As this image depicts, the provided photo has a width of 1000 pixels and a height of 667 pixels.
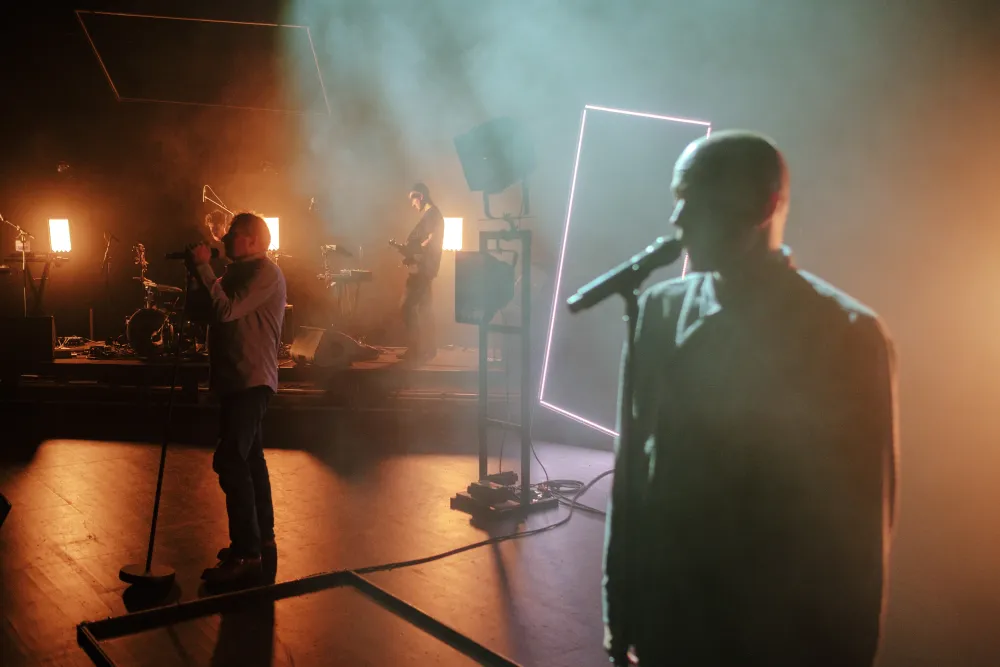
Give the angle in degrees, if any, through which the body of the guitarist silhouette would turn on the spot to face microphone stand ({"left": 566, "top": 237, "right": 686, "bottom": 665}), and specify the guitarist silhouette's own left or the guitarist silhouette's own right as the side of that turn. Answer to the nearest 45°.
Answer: approximately 90° to the guitarist silhouette's own left

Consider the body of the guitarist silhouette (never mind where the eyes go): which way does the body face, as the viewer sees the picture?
to the viewer's left

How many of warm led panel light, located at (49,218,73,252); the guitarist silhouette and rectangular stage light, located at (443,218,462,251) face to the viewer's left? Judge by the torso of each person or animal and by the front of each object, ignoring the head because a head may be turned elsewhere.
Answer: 1

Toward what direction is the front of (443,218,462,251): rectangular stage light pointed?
toward the camera

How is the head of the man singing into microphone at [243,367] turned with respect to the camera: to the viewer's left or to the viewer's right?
to the viewer's left

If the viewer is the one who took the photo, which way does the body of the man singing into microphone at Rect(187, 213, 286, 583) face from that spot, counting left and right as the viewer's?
facing to the left of the viewer

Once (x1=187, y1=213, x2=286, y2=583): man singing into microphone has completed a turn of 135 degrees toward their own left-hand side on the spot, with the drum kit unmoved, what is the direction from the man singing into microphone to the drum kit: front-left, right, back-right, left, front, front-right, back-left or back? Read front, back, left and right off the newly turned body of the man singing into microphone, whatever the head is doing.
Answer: back-left

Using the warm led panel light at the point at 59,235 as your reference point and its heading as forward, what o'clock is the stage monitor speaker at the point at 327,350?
The stage monitor speaker is roughly at 11 o'clock from the warm led panel light.

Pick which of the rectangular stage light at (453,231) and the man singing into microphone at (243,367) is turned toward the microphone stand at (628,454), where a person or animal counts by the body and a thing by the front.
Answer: the rectangular stage light

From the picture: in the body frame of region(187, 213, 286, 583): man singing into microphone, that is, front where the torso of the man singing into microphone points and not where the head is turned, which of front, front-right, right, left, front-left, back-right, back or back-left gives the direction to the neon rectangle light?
back-right

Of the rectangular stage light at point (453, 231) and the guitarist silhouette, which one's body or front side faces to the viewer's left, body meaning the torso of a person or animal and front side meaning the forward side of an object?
the guitarist silhouette

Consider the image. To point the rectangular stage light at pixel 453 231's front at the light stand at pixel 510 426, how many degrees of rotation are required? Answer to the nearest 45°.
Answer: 0° — it already faces it
